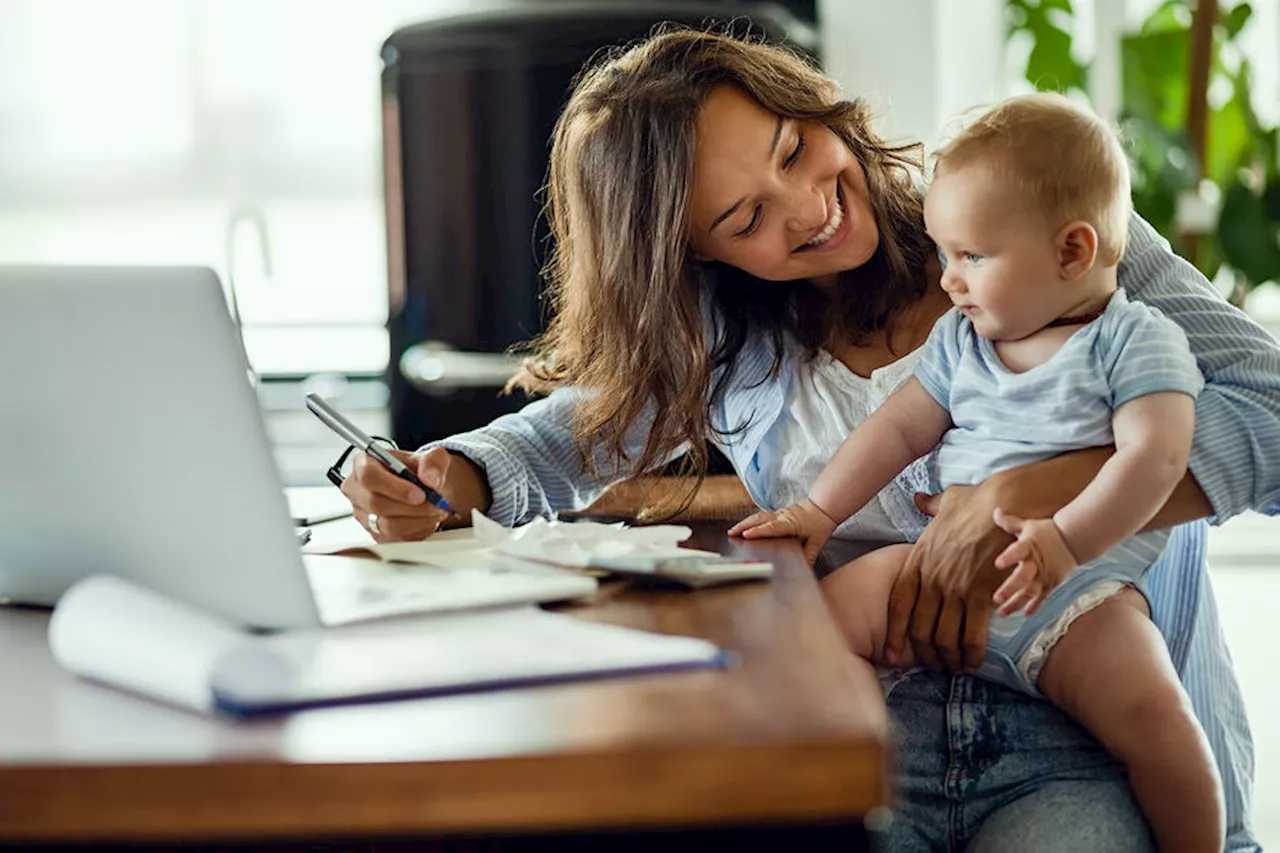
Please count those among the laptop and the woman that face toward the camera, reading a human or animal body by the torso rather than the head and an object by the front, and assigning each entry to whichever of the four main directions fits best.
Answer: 1

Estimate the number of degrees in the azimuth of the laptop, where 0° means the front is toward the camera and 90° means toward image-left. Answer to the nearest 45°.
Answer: approximately 225°

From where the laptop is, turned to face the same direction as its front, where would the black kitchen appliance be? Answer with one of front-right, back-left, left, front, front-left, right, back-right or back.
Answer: front-left

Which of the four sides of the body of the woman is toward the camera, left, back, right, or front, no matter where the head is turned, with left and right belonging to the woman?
front

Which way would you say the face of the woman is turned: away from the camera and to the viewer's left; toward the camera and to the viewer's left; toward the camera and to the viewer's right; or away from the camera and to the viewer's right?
toward the camera and to the viewer's right

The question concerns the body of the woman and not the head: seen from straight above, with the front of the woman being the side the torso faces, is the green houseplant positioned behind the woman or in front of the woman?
behind

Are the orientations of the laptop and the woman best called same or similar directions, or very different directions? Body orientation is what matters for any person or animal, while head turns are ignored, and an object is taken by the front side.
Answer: very different directions

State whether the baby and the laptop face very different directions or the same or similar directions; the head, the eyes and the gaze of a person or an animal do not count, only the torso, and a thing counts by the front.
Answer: very different directions

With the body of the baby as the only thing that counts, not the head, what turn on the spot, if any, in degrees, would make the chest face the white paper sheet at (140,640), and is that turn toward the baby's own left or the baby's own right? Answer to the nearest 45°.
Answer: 0° — they already face it

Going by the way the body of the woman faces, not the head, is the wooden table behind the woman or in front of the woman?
in front

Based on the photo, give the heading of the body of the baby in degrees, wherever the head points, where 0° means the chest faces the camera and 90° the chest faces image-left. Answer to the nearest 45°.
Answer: approximately 45°

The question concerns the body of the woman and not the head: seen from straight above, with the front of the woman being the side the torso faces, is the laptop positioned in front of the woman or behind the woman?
in front
